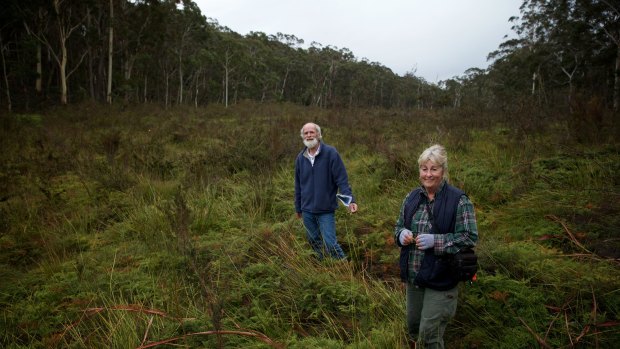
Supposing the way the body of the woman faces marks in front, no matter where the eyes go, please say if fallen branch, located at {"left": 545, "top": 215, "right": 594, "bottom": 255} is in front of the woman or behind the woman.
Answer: behind

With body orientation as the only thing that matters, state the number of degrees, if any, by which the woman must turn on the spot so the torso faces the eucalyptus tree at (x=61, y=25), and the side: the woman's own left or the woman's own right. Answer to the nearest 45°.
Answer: approximately 90° to the woman's own right

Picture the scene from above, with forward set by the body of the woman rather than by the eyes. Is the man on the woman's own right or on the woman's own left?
on the woman's own right

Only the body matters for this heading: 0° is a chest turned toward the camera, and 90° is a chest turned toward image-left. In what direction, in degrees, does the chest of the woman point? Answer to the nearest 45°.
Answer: approximately 45°

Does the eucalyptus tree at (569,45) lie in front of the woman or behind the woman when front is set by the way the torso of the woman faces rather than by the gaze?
behind
